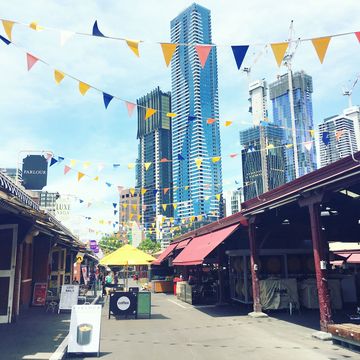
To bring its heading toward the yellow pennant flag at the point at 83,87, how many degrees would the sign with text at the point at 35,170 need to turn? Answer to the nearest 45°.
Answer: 0° — it already faces it

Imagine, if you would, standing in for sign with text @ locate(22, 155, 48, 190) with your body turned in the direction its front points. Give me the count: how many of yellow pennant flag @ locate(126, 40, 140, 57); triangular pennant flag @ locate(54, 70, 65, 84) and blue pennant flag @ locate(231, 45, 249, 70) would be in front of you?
3

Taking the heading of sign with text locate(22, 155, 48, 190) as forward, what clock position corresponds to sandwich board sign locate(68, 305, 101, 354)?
The sandwich board sign is roughly at 12 o'clock from the sign with text.

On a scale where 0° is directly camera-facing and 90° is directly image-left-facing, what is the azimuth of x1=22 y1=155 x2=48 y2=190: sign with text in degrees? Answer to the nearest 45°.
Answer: approximately 0°
